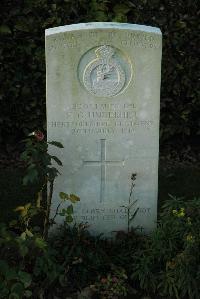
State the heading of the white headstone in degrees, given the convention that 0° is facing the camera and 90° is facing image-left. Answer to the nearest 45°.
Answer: approximately 0°
